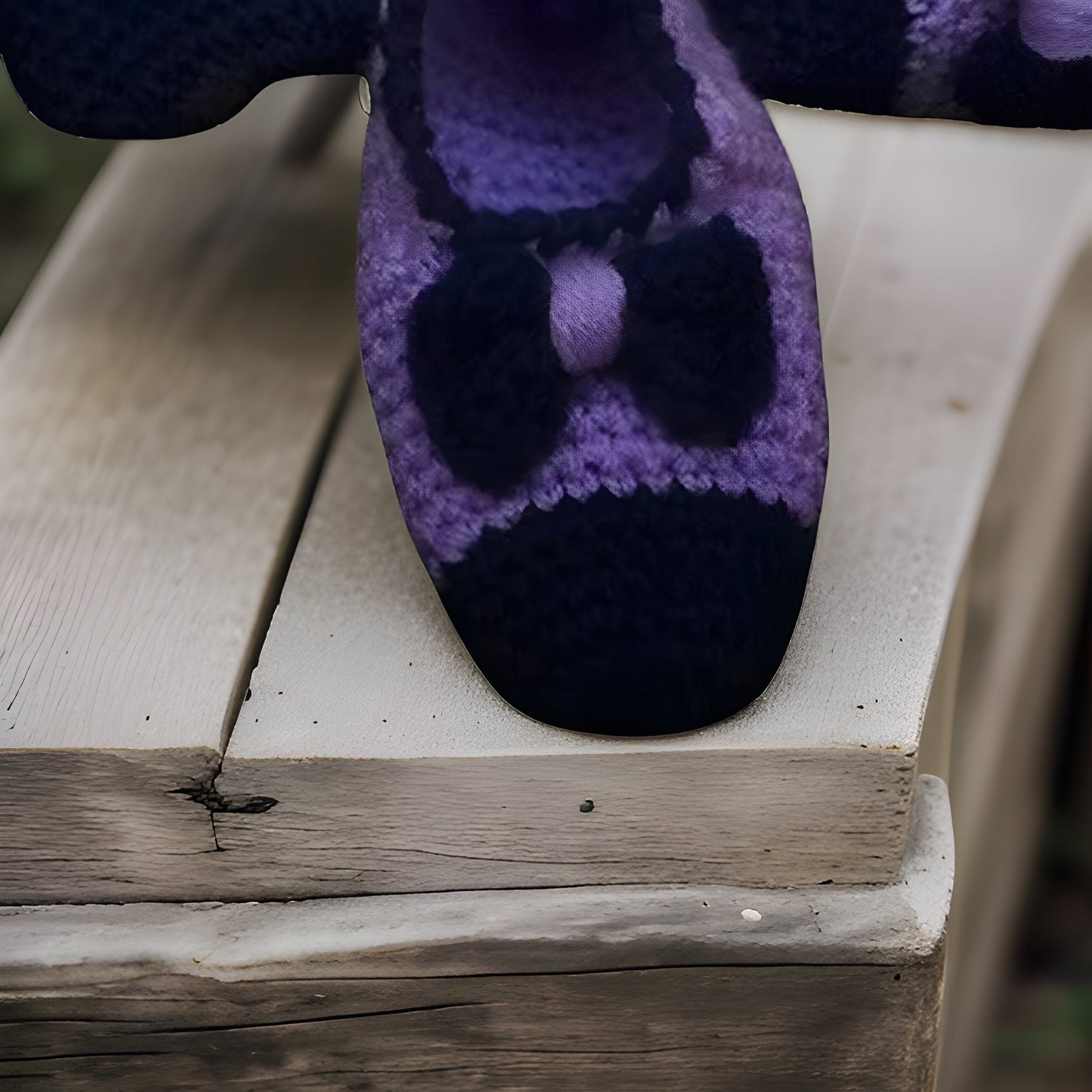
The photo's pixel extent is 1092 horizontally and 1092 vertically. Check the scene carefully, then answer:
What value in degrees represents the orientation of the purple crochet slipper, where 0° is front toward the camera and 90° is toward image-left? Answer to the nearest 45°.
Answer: approximately 0°
